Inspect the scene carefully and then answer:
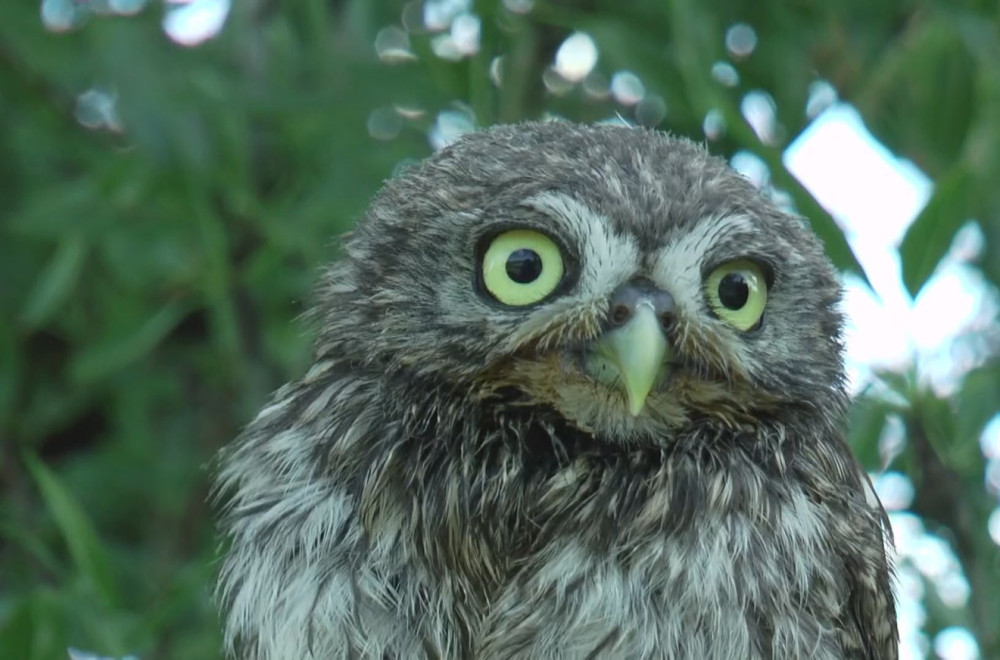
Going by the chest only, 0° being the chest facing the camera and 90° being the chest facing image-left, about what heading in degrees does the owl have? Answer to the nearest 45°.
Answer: approximately 0°

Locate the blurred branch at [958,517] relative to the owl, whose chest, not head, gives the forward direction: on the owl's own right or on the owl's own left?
on the owl's own left

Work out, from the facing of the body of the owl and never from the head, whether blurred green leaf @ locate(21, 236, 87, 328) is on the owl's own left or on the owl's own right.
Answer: on the owl's own right

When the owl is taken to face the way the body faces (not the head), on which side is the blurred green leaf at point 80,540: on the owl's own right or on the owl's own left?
on the owl's own right

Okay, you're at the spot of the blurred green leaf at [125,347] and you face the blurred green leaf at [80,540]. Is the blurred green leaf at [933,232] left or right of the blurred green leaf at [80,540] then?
left

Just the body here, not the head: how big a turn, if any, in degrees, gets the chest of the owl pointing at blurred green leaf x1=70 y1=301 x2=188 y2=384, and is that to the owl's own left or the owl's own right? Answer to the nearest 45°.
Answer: approximately 135° to the owl's own right
